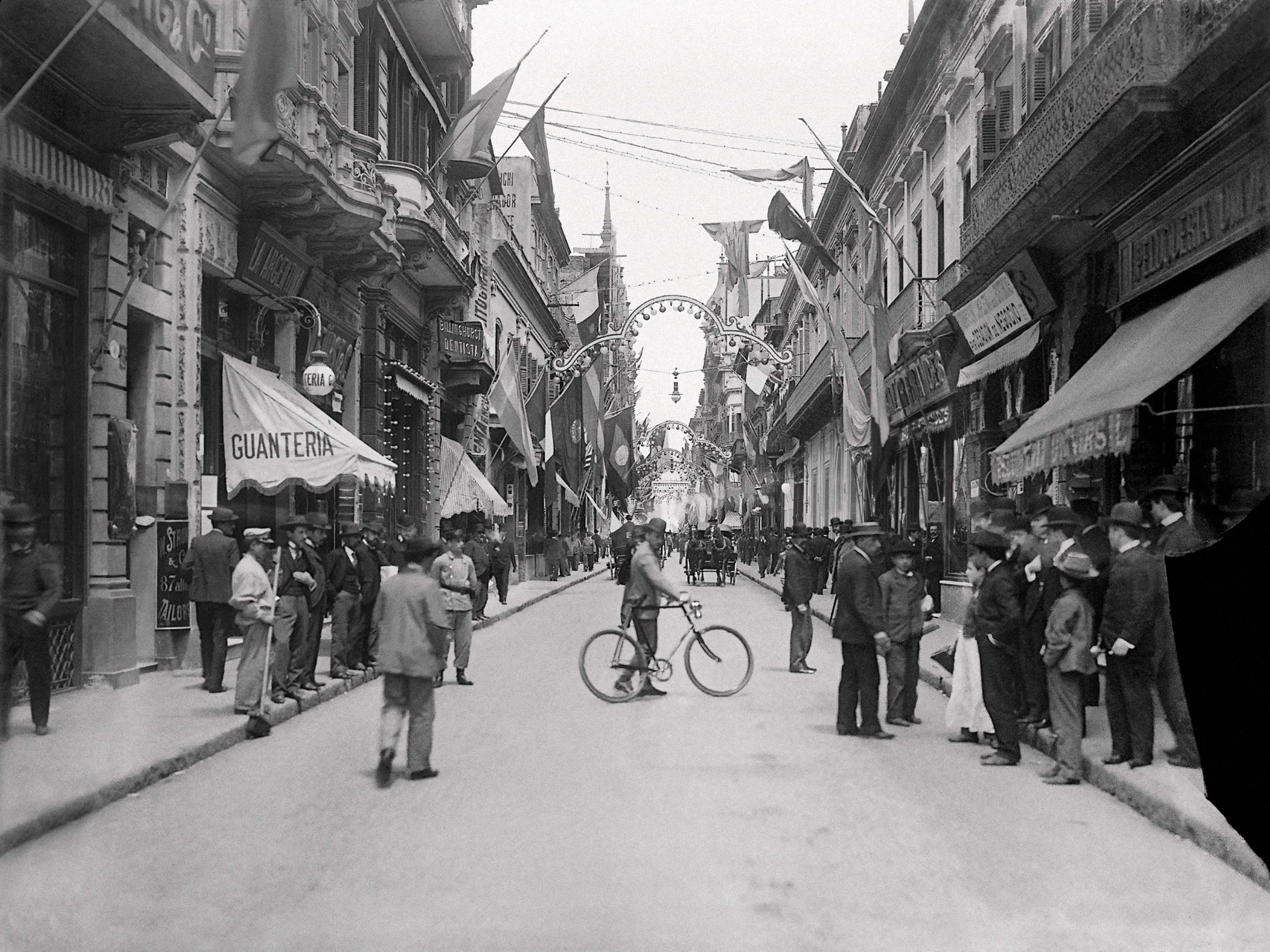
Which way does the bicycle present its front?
to the viewer's right

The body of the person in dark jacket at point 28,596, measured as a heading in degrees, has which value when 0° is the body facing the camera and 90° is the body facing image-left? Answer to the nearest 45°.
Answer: approximately 0°

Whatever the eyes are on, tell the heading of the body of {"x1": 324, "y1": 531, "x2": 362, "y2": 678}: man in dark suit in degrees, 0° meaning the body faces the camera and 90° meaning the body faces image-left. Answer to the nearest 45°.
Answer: approximately 315°

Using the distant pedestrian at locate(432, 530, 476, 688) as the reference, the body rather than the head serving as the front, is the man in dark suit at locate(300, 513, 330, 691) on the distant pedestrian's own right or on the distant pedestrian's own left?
on the distant pedestrian's own right

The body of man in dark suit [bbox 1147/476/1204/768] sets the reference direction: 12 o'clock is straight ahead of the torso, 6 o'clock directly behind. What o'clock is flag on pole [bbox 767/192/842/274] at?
The flag on pole is roughly at 2 o'clock from the man in dark suit.

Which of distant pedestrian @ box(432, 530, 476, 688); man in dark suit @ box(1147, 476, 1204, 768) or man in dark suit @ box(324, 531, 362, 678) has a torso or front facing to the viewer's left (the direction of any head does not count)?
man in dark suit @ box(1147, 476, 1204, 768)

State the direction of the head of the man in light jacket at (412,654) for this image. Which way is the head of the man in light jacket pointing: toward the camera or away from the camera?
away from the camera

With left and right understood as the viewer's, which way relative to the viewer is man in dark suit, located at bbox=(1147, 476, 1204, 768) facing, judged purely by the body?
facing to the left of the viewer

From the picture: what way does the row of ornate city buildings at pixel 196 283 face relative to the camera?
to the viewer's right
